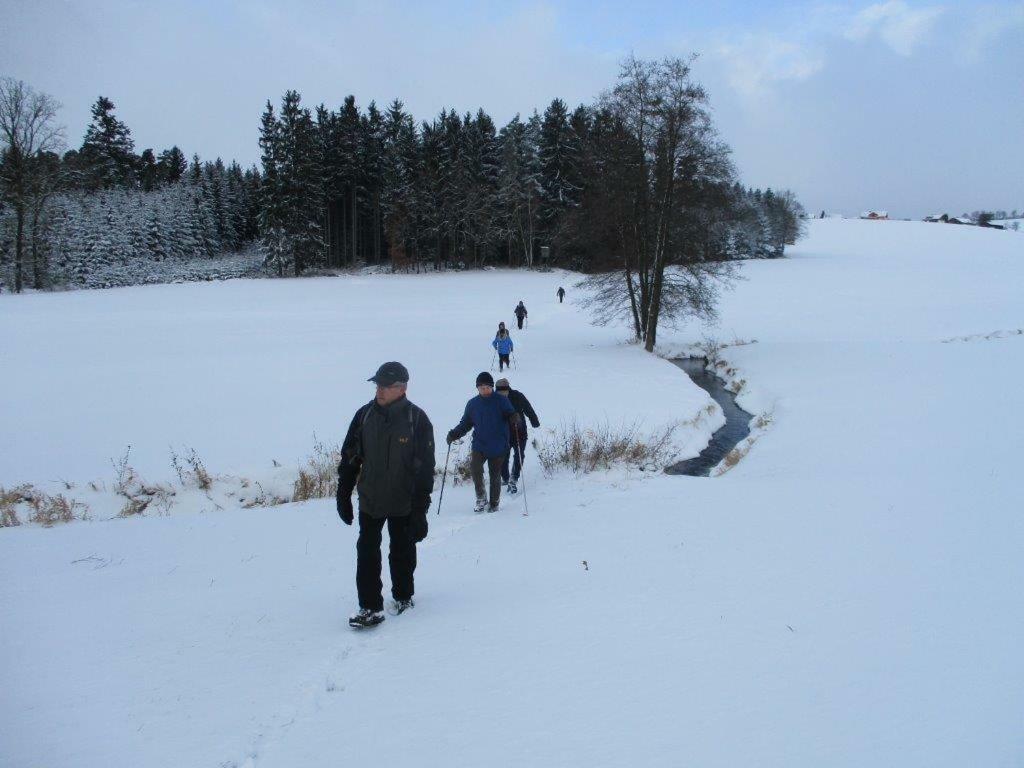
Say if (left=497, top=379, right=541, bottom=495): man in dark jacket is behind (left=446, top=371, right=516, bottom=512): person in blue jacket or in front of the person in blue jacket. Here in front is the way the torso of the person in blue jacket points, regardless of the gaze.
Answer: behind

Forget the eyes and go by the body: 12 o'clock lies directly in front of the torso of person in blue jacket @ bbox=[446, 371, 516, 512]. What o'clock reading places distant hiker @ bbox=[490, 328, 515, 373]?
The distant hiker is roughly at 6 o'clock from the person in blue jacket.

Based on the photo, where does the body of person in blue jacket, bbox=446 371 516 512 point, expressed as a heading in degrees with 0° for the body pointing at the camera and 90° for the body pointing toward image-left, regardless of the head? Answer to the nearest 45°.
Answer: approximately 0°

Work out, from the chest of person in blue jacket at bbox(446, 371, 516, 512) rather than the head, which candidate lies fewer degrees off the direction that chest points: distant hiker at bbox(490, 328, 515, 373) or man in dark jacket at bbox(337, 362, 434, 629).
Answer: the man in dark jacket
